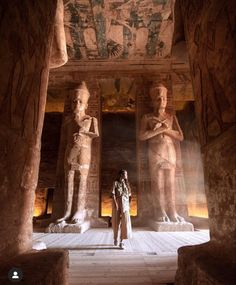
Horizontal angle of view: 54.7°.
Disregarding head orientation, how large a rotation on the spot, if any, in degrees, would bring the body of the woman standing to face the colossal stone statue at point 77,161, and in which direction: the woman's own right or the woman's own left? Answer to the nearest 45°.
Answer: approximately 180°

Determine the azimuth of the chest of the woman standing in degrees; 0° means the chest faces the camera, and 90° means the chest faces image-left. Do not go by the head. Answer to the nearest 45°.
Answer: approximately 315°

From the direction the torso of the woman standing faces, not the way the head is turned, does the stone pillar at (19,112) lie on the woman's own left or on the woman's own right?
on the woman's own right

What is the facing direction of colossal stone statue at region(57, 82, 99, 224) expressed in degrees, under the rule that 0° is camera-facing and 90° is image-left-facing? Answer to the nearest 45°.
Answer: approximately 45°

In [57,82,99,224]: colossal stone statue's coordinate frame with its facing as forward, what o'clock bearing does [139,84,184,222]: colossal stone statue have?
[139,84,184,222]: colossal stone statue is roughly at 8 o'clock from [57,82,99,224]: colossal stone statue.

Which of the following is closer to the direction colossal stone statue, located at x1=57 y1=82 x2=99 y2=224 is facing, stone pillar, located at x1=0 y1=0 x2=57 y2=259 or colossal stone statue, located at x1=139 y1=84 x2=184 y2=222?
the stone pillar
